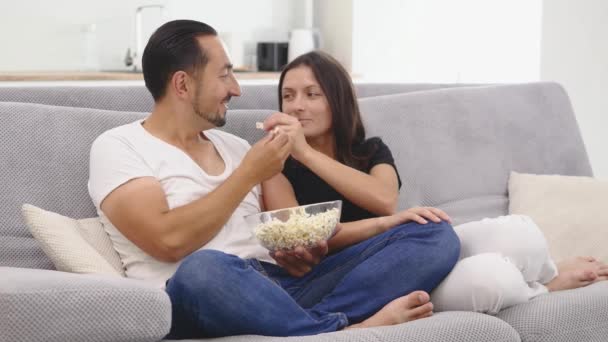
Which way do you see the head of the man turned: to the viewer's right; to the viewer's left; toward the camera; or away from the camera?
to the viewer's right

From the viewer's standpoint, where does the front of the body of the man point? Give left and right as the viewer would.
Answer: facing the viewer and to the right of the viewer

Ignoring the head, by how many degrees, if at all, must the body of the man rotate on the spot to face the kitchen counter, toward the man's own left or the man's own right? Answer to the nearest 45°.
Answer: approximately 135° to the man's own left

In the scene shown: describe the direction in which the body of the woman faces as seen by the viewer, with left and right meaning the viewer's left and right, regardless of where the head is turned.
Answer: facing the viewer and to the left of the viewer

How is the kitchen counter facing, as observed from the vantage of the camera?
facing the viewer

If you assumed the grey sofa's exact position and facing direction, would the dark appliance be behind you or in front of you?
behind

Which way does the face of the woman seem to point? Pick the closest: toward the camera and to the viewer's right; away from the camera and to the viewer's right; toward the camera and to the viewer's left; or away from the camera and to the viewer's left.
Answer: toward the camera and to the viewer's left

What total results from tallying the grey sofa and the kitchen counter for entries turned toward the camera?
2

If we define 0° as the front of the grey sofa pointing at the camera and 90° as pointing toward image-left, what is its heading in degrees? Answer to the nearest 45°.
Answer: approximately 0°

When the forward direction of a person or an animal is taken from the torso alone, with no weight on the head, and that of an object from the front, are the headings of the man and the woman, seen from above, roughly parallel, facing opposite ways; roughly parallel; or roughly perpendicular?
roughly perpendicular

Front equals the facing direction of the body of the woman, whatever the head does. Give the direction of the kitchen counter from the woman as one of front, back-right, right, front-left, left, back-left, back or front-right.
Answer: right

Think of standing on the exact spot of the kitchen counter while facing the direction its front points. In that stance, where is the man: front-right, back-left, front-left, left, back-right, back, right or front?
front
